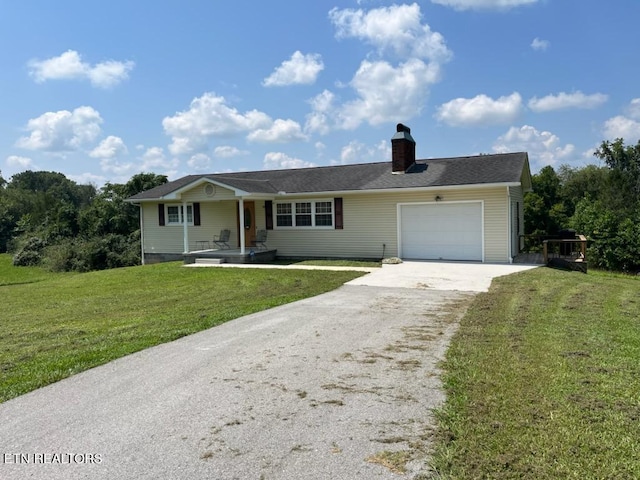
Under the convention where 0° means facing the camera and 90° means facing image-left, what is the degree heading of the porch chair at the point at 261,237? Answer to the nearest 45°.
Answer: approximately 45°

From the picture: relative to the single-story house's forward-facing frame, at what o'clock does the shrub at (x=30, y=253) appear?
The shrub is roughly at 4 o'clock from the single-story house.

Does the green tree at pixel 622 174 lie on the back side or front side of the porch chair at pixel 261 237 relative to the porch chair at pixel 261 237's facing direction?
on the back side

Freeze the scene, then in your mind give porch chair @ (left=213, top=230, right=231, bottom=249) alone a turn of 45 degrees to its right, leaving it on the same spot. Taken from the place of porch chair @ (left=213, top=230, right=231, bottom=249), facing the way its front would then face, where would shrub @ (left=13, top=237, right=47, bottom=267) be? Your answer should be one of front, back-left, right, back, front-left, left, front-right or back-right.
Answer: front-right

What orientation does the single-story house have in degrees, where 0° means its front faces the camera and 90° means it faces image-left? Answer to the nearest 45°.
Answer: approximately 0°

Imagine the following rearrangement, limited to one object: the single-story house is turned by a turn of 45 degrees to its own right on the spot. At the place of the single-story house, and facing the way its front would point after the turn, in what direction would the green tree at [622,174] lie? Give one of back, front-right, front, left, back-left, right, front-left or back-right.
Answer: back
